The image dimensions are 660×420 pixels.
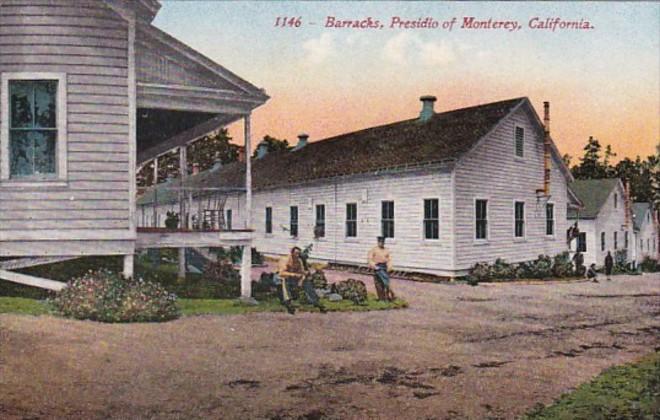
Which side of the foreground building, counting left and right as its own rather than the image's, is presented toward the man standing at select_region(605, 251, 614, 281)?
front

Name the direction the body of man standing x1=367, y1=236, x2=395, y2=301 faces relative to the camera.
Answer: toward the camera

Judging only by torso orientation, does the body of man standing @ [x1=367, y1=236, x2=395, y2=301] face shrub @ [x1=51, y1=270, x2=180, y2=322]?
no

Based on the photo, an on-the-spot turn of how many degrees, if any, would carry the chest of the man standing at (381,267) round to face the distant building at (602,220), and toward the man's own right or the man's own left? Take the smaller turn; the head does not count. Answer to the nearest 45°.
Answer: approximately 135° to the man's own left

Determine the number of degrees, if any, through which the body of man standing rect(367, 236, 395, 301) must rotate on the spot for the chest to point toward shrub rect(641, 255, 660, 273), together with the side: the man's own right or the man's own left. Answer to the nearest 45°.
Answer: approximately 135° to the man's own left

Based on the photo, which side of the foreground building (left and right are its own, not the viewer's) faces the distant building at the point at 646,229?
front

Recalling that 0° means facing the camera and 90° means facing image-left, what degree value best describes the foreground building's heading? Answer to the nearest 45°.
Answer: approximately 270°

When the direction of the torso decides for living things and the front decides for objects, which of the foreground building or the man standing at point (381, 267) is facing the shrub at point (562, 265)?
the foreground building

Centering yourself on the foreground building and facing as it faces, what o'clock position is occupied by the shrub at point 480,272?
The shrub is roughly at 12 o'clock from the foreground building.

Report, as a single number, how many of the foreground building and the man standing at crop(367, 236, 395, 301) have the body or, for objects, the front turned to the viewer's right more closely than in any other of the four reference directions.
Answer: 1

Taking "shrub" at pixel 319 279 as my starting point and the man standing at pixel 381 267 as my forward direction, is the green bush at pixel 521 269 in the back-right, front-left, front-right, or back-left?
front-left

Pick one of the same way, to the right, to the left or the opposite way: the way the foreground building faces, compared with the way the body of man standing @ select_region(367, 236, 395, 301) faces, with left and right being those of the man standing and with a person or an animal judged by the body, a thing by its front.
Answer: to the left

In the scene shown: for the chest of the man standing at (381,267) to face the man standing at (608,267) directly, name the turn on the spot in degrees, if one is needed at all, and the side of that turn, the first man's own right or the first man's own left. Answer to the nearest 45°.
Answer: approximately 135° to the first man's own left
